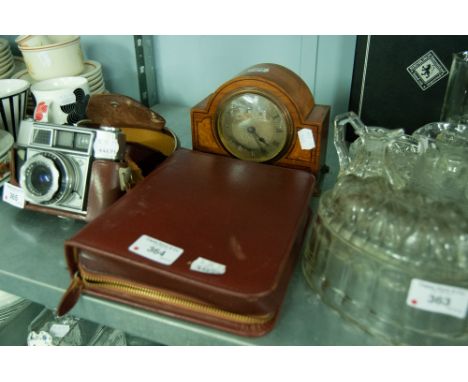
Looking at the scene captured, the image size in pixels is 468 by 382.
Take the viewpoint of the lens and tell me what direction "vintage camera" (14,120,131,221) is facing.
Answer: facing the viewer and to the left of the viewer

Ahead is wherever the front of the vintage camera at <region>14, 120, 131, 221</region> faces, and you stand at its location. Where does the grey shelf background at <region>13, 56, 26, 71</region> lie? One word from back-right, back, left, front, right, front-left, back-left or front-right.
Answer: back-right

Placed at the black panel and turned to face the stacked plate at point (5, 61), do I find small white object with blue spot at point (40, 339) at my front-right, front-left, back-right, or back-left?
front-left
